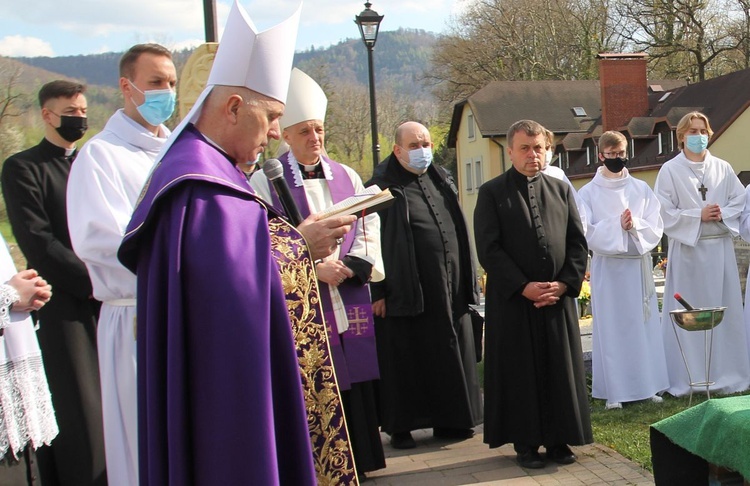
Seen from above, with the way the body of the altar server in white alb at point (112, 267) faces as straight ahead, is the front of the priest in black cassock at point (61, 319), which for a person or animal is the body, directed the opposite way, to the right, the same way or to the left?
the same way

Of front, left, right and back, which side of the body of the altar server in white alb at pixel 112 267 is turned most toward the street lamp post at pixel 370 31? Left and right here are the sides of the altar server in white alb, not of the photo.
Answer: left

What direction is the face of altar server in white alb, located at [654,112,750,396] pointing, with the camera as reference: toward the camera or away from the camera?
toward the camera

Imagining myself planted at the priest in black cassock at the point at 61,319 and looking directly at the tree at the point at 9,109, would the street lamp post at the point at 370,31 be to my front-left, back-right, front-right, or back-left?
front-right

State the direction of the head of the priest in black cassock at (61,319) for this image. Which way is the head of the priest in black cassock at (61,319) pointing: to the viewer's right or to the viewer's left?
to the viewer's right

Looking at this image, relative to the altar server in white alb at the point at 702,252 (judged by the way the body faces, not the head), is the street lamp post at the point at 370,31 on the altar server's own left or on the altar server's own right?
on the altar server's own right

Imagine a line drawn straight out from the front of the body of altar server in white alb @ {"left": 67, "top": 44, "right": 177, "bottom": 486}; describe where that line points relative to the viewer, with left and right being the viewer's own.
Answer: facing the viewer and to the right of the viewer

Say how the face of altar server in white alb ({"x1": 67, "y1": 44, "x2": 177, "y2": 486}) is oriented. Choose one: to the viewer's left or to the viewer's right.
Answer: to the viewer's right

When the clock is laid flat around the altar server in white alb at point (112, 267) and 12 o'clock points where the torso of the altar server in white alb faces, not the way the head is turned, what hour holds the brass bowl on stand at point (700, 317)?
The brass bowl on stand is roughly at 10 o'clock from the altar server in white alb.

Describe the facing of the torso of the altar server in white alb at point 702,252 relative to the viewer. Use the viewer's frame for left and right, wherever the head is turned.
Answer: facing the viewer

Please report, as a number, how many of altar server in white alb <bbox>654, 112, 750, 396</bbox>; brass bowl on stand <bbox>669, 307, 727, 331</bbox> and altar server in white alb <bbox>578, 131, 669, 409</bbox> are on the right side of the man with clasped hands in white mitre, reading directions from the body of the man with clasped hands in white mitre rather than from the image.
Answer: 0

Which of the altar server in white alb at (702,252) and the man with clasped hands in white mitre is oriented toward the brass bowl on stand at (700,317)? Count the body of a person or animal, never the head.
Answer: the altar server in white alb

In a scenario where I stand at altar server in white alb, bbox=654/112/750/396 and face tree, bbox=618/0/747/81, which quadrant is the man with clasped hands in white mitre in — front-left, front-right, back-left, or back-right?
back-left

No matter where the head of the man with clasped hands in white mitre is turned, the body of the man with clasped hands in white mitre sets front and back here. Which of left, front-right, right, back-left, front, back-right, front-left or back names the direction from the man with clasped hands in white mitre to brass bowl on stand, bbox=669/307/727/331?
left
